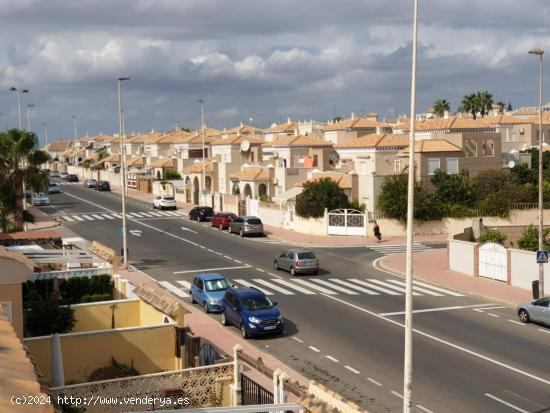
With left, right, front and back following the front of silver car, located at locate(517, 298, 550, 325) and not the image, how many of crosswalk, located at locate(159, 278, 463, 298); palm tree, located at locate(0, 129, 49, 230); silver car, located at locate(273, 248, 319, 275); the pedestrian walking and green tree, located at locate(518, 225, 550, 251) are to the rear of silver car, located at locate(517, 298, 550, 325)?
0

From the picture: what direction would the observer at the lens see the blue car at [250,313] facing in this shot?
facing the viewer and to the right of the viewer

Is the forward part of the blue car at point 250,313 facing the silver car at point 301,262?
no

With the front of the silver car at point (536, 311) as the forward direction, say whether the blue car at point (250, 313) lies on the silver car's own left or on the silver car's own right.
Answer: on the silver car's own left

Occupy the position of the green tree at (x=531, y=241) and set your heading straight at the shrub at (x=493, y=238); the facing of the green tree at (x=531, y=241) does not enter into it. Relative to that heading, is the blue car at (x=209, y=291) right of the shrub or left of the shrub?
left

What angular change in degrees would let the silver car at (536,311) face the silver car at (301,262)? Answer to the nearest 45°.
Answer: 0° — it already faces it

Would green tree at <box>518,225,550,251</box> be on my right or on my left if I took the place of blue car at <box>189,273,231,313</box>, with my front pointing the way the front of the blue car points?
on my left

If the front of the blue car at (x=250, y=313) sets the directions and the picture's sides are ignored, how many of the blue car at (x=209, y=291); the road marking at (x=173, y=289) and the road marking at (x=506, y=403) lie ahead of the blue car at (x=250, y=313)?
1

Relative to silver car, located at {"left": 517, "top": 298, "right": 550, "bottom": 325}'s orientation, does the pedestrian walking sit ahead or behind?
ahead

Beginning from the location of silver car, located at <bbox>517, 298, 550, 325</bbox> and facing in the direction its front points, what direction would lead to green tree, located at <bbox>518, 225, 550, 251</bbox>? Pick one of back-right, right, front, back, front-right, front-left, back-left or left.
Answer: front-right

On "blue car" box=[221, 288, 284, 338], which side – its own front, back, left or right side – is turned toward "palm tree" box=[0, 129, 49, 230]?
back

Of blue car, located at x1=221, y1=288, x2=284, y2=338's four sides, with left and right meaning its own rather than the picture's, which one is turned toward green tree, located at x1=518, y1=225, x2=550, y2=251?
left

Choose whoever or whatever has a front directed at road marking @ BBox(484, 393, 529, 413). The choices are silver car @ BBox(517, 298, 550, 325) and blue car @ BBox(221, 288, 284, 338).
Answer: the blue car

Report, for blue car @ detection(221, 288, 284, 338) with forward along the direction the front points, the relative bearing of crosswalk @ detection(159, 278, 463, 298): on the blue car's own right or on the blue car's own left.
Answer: on the blue car's own left

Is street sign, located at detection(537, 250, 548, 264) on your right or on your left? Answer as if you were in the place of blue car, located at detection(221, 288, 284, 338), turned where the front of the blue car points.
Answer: on your left

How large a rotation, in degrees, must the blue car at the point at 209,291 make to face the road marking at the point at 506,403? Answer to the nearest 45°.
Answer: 0° — it already faces it

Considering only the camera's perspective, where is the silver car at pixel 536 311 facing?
facing away from the viewer and to the left of the viewer

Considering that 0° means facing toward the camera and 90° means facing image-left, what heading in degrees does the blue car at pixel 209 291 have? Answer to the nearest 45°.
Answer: approximately 315°

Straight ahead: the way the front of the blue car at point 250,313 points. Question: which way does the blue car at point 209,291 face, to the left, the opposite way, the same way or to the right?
the same way

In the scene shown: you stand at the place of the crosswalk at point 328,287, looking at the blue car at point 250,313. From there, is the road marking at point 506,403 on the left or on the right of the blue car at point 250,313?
left

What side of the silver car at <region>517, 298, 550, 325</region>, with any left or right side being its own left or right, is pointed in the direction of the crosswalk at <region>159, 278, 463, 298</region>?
front

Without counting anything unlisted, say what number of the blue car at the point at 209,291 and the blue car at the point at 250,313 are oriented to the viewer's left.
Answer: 0
